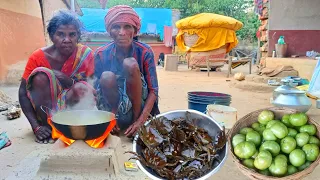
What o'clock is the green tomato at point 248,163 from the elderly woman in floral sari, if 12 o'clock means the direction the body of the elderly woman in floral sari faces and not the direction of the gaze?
The green tomato is roughly at 11 o'clock from the elderly woman in floral sari.

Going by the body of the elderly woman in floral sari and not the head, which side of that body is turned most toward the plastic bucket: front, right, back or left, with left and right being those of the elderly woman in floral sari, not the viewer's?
left

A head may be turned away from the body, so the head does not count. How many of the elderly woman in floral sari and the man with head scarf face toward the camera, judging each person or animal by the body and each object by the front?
2

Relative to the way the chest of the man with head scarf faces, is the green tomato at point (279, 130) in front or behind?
in front

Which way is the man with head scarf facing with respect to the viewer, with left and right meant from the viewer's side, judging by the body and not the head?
facing the viewer

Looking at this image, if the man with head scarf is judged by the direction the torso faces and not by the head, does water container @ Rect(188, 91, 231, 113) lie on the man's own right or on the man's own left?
on the man's own left

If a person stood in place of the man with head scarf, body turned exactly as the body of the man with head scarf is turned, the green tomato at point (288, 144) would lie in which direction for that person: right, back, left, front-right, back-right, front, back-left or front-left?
front-left

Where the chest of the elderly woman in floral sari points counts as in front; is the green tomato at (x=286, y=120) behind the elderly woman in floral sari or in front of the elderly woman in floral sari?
in front

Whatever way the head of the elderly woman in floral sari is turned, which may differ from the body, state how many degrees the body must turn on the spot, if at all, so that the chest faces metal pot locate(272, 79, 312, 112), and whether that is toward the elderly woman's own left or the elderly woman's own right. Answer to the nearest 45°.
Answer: approximately 90° to the elderly woman's own left

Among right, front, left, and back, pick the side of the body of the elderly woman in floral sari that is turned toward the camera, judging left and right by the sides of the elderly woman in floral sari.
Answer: front

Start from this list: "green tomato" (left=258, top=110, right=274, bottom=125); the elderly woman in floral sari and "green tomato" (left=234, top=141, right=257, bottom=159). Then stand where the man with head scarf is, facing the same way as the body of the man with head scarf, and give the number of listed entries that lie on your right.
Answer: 1

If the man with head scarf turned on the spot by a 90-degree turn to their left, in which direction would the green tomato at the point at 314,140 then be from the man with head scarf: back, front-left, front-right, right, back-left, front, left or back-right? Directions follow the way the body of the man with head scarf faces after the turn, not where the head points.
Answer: front-right

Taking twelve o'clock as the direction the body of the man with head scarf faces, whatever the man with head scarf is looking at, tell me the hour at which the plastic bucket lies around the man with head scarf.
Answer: The plastic bucket is roughly at 9 o'clock from the man with head scarf.

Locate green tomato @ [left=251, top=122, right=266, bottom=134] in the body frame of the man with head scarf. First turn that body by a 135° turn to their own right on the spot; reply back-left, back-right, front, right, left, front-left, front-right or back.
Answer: back

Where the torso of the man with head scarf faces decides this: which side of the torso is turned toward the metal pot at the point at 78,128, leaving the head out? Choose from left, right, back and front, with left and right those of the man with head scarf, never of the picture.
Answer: front
